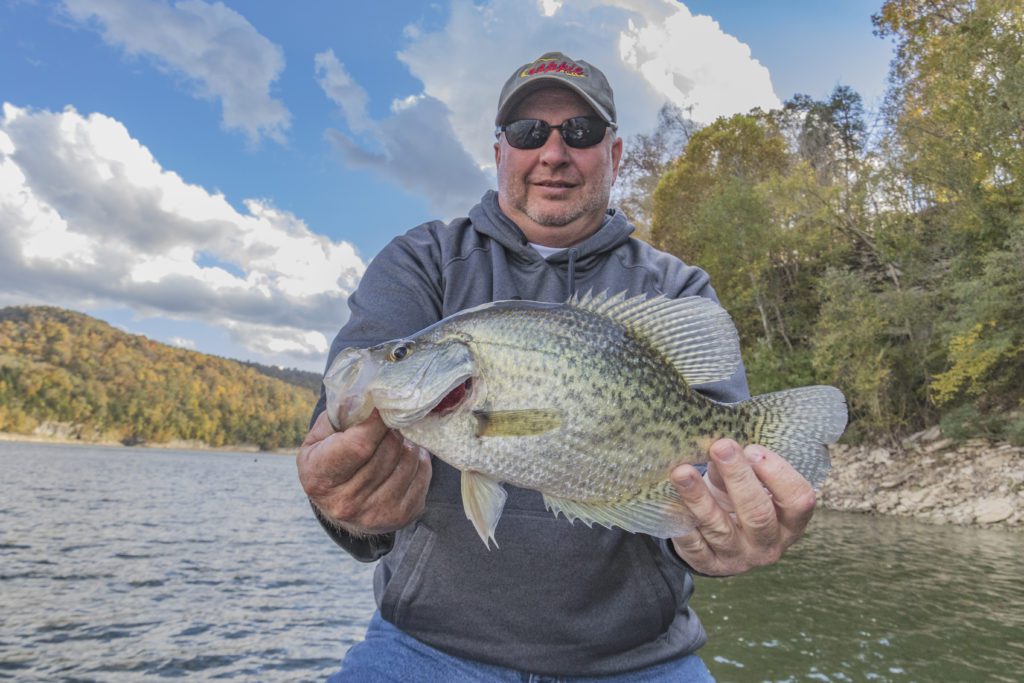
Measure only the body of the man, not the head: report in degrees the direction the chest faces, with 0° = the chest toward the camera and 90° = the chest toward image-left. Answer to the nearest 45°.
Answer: approximately 0°
